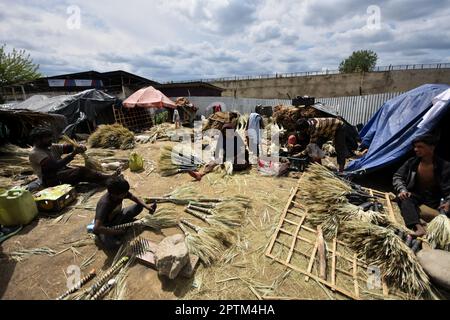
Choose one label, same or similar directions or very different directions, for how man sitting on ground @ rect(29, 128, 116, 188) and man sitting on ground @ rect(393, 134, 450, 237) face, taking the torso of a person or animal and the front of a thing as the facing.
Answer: very different directions

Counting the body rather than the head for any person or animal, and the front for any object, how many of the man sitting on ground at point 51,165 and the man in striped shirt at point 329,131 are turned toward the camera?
0

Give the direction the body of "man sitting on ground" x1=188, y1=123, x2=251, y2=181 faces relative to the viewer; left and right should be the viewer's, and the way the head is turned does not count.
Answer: facing the viewer and to the left of the viewer

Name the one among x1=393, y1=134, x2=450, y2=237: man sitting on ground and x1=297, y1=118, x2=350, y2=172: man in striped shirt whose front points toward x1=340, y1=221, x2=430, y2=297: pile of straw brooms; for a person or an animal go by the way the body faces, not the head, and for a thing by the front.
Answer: the man sitting on ground

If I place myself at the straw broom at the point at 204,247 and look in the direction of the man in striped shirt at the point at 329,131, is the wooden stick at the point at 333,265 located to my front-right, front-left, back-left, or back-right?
front-right

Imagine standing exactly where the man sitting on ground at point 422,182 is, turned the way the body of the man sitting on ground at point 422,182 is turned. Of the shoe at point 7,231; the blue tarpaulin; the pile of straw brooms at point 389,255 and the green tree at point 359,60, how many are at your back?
2

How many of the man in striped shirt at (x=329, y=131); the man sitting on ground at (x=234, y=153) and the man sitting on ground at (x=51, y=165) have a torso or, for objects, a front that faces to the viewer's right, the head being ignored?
1

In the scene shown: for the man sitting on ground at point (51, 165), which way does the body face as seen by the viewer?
to the viewer's right

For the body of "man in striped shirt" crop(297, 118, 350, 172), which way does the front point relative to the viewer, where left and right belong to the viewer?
facing to the left of the viewer

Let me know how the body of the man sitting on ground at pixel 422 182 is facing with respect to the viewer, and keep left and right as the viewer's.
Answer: facing the viewer

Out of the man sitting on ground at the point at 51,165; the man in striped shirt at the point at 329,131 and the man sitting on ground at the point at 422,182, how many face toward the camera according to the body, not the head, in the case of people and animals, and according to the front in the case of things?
1

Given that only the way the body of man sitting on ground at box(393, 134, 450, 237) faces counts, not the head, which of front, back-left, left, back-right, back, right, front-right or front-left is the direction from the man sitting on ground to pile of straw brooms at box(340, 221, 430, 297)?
front

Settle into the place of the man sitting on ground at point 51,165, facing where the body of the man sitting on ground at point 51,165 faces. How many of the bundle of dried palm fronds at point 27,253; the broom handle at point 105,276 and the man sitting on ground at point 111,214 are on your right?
3

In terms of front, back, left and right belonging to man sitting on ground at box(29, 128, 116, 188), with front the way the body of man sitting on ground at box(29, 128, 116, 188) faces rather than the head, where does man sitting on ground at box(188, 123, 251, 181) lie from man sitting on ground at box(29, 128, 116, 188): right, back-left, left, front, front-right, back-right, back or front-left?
front

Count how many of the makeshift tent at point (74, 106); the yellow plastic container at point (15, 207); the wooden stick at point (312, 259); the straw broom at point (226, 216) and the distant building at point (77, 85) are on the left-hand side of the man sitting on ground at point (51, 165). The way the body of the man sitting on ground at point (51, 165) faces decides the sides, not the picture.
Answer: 2

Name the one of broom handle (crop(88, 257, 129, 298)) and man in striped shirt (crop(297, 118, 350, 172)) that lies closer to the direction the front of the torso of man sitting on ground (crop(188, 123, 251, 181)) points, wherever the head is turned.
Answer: the broom handle

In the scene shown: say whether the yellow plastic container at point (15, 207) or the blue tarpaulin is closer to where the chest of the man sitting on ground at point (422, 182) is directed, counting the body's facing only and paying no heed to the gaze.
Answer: the yellow plastic container
